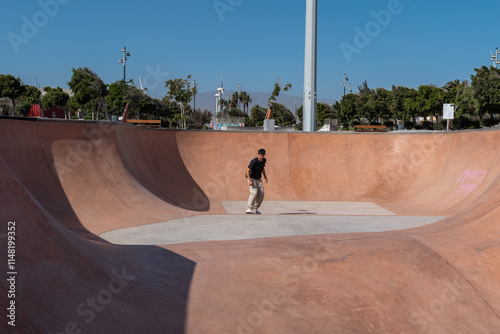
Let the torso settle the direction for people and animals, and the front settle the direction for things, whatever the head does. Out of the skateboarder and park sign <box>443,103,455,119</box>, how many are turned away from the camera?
0

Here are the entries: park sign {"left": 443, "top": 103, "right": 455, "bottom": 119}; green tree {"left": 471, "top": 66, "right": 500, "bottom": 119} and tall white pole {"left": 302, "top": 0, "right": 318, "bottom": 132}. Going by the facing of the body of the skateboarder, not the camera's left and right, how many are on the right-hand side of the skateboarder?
0

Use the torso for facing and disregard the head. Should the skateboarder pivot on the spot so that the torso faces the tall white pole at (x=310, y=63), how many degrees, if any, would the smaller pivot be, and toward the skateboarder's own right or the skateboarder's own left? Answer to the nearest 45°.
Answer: approximately 135° to the skateboarder's own left

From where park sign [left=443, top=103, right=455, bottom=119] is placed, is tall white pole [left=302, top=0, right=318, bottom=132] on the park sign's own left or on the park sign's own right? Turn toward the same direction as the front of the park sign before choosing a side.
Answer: on the park sign's own right

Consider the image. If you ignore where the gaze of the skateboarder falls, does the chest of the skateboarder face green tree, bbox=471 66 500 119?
no

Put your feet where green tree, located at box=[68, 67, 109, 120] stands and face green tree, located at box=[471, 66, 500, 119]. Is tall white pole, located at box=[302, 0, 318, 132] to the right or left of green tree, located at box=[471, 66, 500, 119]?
right

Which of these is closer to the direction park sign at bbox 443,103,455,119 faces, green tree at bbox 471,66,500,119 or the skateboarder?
the skateboarder

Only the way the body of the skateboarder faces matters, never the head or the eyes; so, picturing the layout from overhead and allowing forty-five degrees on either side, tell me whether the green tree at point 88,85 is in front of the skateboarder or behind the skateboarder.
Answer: behind

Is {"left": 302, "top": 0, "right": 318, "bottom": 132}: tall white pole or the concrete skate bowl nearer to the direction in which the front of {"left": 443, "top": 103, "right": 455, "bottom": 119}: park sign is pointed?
the concrete skate bowl

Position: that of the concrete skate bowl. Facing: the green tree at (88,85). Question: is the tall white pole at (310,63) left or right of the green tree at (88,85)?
right

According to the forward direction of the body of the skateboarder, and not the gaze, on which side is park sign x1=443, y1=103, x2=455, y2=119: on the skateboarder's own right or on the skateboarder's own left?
on the skateboarder's own left

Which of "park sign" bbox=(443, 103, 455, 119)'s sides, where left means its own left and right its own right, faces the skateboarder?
front

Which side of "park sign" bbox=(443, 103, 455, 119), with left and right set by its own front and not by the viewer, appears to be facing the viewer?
front

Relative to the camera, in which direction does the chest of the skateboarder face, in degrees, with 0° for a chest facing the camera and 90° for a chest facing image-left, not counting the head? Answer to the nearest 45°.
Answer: approximately 315°

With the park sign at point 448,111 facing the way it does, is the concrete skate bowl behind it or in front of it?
in front

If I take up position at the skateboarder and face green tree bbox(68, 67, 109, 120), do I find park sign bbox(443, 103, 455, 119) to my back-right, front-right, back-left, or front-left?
front-right
